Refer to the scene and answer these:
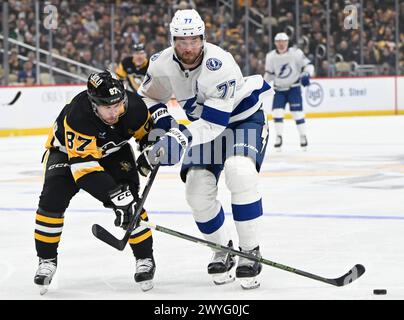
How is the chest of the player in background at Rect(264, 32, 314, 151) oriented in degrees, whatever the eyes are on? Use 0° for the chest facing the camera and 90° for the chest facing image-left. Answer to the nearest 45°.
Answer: approximately 0°

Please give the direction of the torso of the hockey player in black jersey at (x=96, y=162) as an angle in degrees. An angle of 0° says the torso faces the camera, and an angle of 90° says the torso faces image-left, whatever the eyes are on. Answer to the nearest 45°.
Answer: approximately 315°

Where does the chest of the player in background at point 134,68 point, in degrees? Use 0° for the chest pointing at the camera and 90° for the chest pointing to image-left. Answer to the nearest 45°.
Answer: approximately 315°

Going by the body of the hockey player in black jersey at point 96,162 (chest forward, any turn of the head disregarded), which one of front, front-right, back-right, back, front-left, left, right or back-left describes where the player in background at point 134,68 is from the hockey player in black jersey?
back-left

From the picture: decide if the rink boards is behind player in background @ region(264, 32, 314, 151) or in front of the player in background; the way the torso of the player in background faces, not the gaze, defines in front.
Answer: behind

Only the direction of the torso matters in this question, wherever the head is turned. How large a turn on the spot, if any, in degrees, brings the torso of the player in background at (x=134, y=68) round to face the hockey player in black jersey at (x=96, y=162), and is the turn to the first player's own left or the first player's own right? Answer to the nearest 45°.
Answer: approximately 45° to the first player's own right

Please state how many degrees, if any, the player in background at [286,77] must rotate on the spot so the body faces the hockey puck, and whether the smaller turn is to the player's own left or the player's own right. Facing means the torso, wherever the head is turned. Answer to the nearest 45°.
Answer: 0° — they already face it
